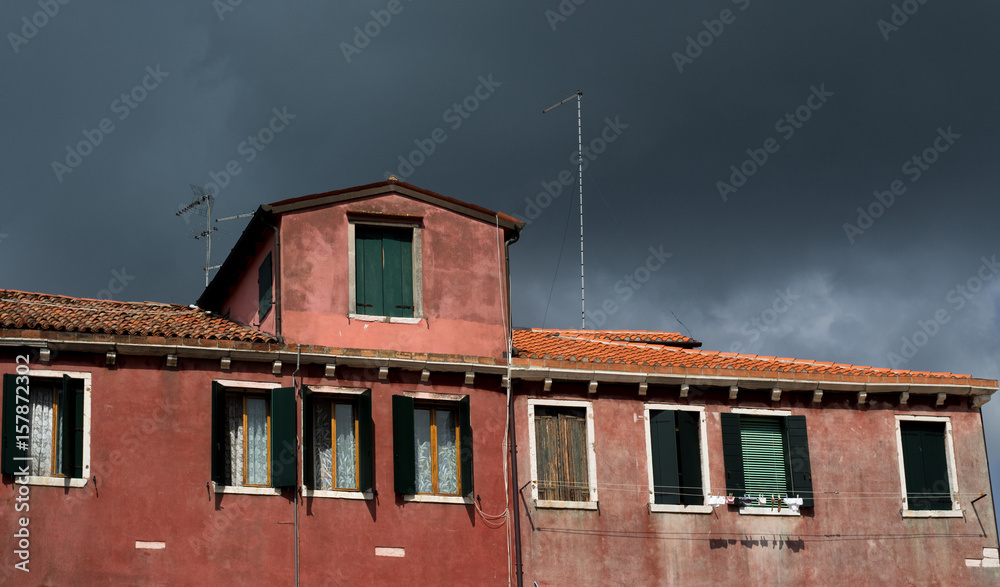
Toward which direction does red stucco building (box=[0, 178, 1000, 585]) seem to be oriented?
toward the camera
